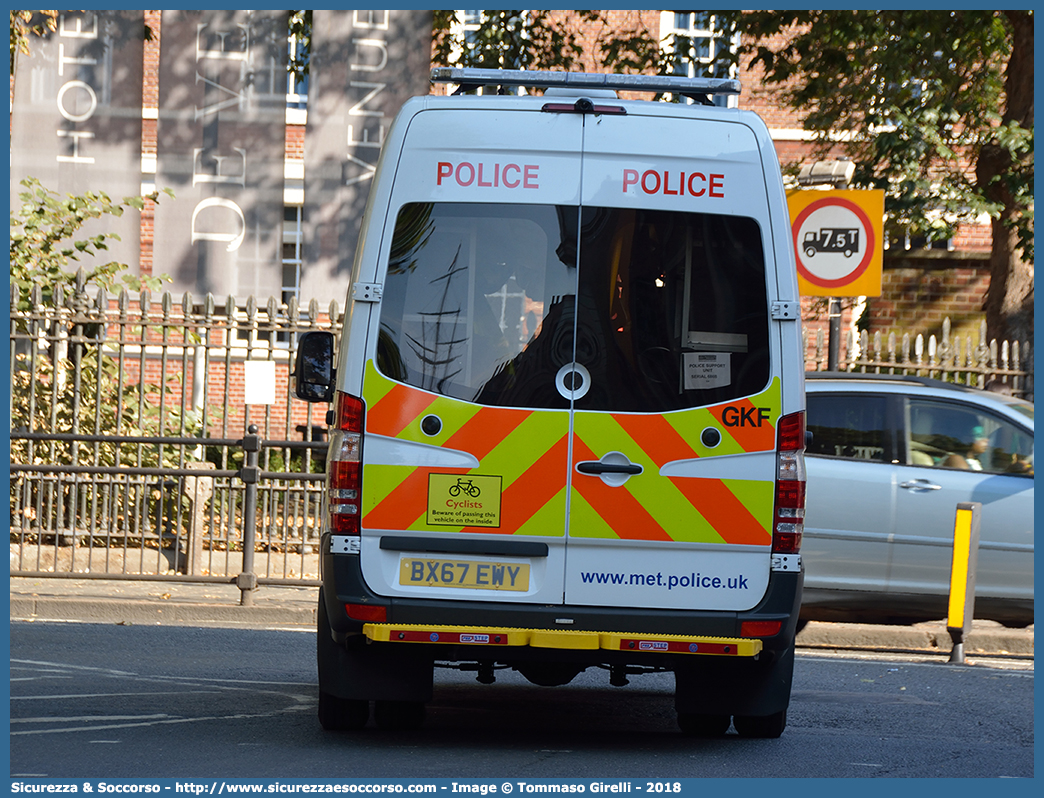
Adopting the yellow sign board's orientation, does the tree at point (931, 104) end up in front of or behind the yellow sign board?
behind

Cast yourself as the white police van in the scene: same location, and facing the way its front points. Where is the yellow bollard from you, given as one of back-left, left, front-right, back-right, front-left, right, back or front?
front-right

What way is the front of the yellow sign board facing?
toward the camera

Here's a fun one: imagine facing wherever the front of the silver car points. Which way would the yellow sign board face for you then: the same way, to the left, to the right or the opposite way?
to the right

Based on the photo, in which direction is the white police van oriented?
away from the camera

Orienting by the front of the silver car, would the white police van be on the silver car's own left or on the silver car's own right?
on the silver car's own right

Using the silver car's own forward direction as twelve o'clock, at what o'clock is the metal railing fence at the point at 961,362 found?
The metal railing fence is roughly at 9 o'clock from the silver car.

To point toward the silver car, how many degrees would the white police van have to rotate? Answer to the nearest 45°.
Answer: approximately 45° to its right

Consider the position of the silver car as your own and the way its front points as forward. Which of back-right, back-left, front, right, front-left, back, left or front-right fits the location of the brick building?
left

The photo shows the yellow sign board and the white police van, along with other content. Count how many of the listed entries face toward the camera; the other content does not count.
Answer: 1

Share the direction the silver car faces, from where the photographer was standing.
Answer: facing to the right of the viewer

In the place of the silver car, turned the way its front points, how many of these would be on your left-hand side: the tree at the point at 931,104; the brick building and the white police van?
2
